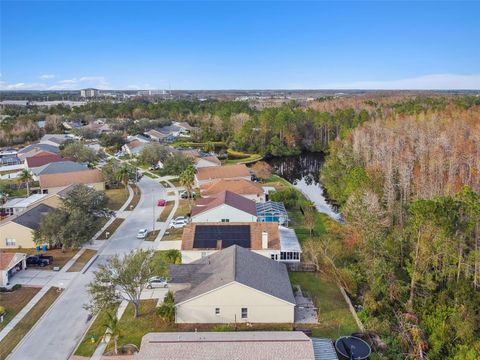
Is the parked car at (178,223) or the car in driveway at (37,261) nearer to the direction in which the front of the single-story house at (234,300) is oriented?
the car in driveway

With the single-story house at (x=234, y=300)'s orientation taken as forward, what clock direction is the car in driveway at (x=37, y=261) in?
The car in driveway is roughly at 1 o'clock from the single-story house.

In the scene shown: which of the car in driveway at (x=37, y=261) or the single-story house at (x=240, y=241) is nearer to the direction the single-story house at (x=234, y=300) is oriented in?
the car in driveway

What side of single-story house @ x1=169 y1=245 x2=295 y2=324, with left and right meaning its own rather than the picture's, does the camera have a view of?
left

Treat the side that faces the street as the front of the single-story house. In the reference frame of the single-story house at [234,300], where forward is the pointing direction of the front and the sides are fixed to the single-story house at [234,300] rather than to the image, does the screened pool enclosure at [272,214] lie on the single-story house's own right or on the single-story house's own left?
on the single-story house's own right

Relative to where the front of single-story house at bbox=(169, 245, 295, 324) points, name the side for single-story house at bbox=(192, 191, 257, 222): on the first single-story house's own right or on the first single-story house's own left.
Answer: on the first single-story house's own right

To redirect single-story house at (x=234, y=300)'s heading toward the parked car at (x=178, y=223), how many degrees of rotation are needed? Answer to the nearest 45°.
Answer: approximately 90° to its right

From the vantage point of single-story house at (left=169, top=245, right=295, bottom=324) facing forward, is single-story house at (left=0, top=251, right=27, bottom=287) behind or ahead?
ahead

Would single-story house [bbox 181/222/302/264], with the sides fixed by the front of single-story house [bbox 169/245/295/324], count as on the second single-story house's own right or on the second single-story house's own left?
on the second single-story house's own right

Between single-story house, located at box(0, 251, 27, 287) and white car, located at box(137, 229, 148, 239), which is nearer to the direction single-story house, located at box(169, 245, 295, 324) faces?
the single-story house

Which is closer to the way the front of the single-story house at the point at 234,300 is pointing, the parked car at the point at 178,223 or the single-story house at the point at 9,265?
the single-story house

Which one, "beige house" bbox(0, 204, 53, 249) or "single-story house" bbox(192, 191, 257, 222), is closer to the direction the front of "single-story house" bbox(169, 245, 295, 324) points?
the beige house
